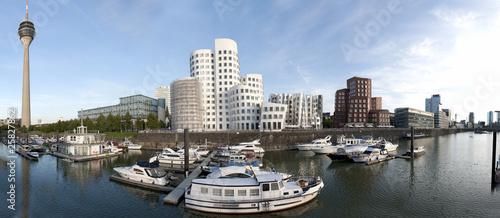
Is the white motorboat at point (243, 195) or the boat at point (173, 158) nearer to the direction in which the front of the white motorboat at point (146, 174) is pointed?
the boat

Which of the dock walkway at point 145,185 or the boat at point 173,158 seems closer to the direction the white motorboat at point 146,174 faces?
the boat

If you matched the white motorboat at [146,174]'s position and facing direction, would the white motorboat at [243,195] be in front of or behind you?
behind

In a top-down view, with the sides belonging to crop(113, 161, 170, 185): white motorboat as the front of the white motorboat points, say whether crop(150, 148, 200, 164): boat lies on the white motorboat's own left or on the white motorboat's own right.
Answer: on the white motorboat's own right

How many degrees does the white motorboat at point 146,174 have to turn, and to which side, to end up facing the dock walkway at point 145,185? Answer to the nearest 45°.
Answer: approximately 135° to its left

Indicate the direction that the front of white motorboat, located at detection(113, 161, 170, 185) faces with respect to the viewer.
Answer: facing away from the viewer and to the left of the viewer
